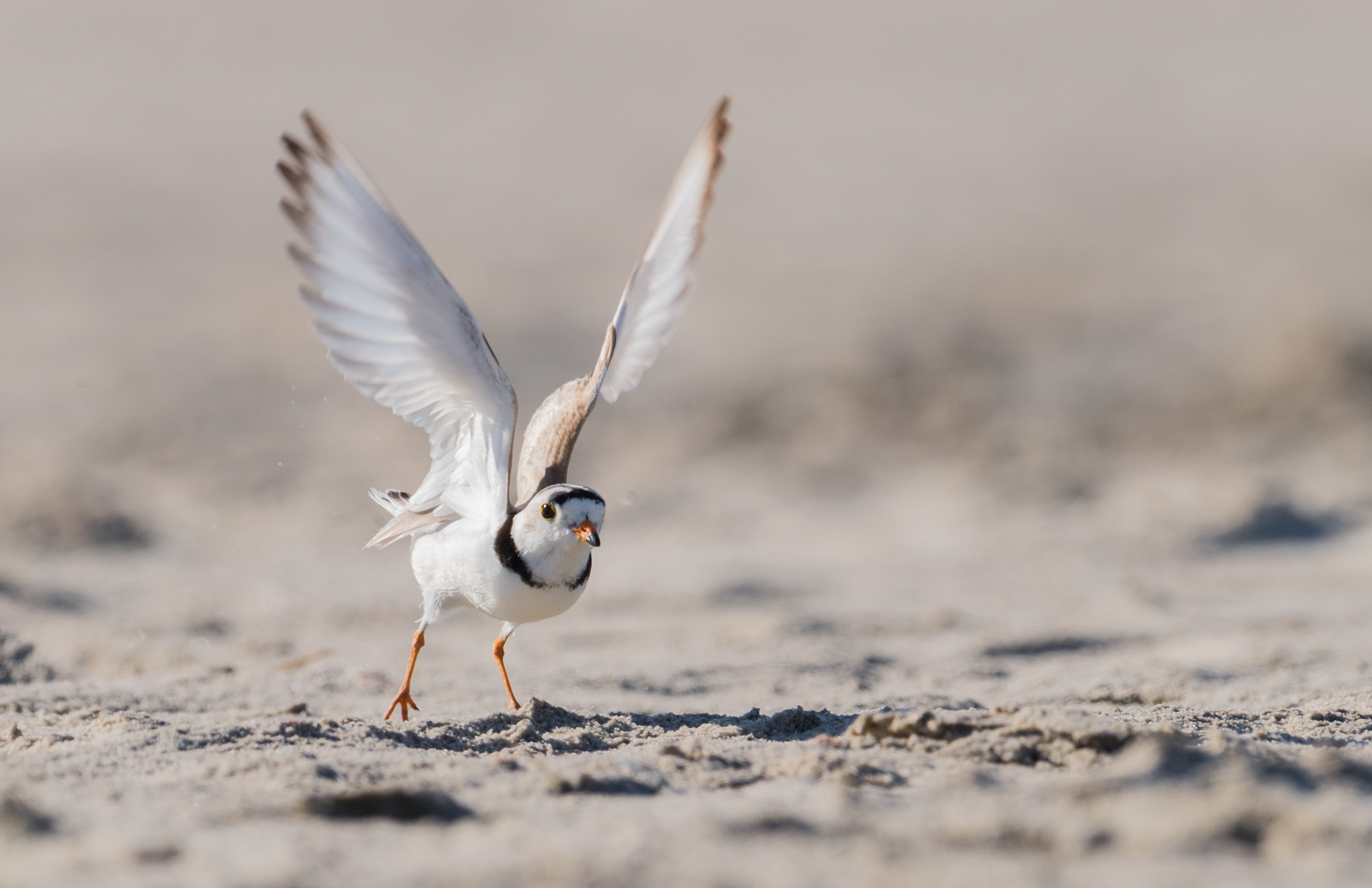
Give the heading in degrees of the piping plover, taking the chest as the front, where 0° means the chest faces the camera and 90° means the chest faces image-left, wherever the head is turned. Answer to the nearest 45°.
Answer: approximately 315°
